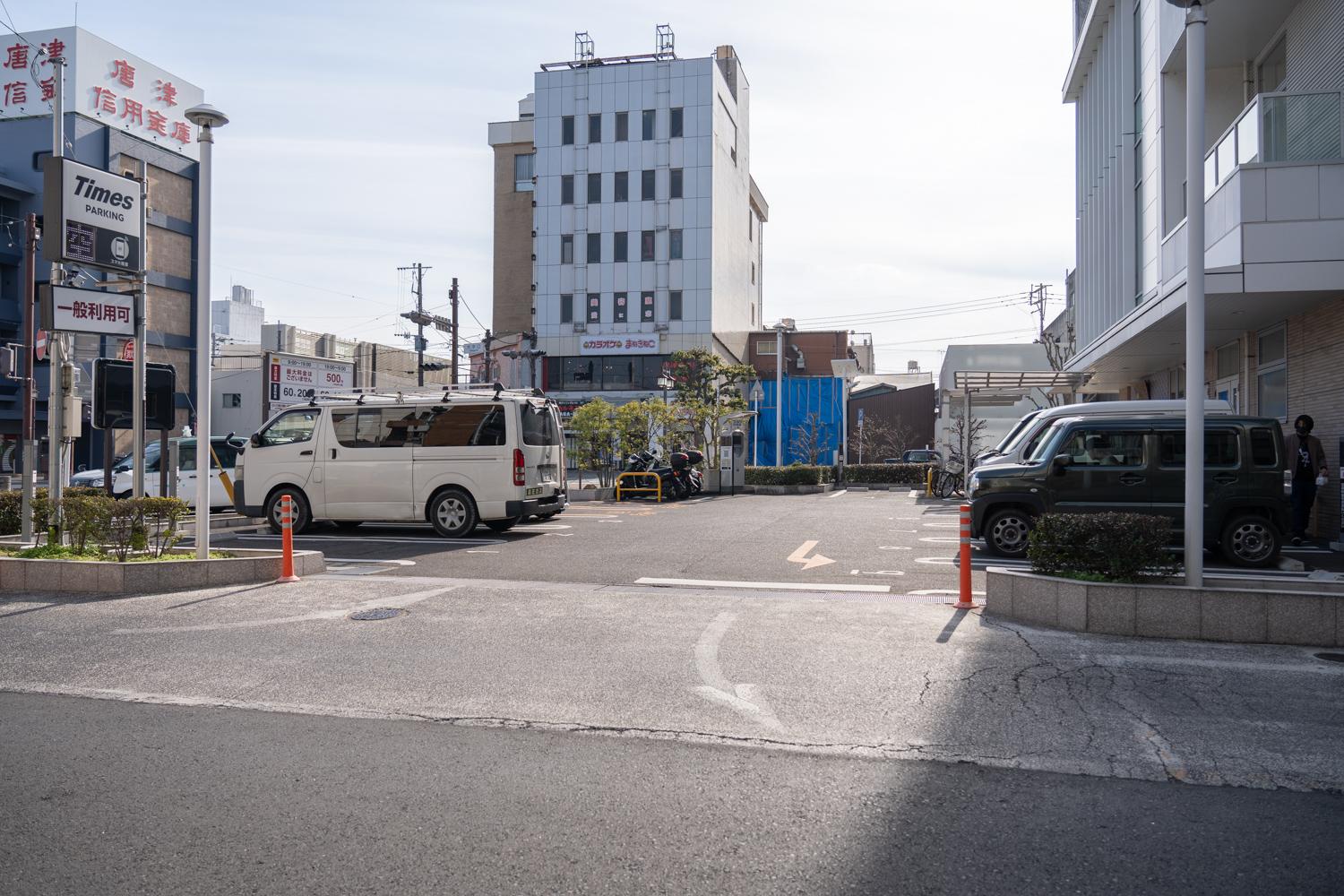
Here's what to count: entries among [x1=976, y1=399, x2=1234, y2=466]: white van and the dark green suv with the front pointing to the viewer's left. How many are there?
2

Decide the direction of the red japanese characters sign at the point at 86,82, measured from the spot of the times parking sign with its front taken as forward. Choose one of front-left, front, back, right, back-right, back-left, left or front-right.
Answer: back-left

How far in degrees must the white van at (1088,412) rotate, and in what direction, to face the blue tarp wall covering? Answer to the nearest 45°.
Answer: approximately 45° to its right

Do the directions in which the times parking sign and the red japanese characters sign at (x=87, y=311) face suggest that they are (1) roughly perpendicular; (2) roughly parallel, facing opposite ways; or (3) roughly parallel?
roughly parallel

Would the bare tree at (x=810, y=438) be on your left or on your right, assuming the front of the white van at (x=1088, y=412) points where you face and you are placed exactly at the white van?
on your right

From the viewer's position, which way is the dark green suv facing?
facing to the left of the viewer

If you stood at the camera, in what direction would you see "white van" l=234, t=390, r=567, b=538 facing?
facing away from the viewer and to the left of the viewer

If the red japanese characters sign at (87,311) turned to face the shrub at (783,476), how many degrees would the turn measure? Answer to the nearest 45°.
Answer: approximately 90° to its left

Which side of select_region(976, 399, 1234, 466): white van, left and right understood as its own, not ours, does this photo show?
left

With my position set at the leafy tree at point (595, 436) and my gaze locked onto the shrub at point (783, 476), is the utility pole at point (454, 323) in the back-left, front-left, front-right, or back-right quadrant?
back-left

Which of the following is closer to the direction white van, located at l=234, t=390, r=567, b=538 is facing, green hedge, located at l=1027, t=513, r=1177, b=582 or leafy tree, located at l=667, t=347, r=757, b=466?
the leafy tree

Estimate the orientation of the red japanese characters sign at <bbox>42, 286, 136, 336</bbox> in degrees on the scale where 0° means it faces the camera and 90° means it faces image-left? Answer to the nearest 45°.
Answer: approximately 315°

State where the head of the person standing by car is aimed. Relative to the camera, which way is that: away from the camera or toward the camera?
toward the camera
